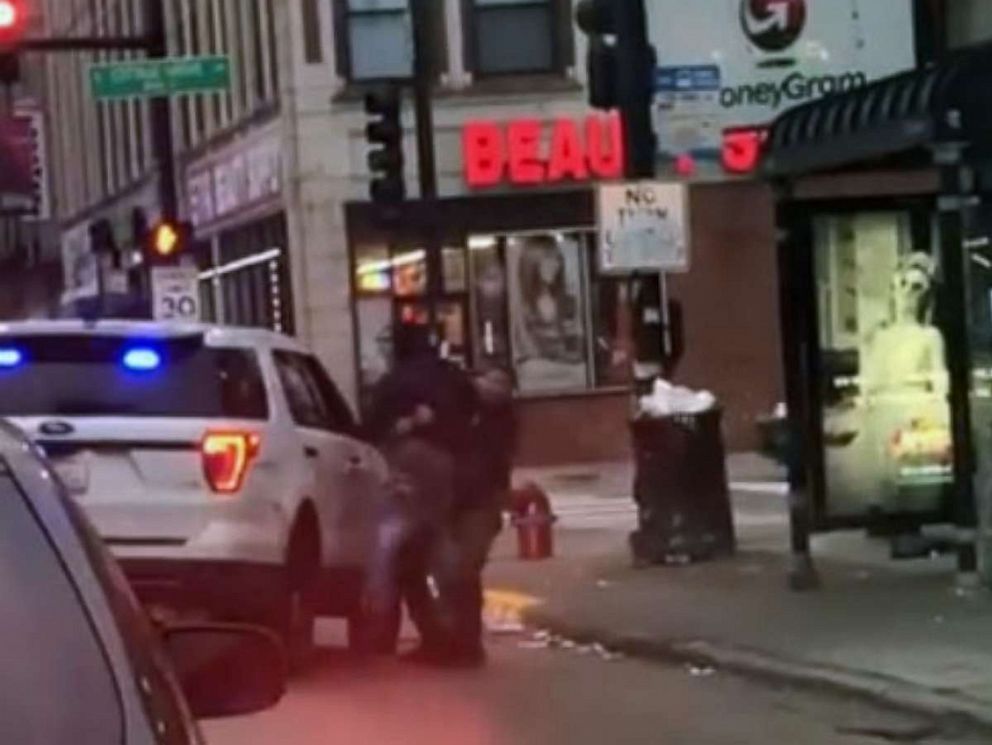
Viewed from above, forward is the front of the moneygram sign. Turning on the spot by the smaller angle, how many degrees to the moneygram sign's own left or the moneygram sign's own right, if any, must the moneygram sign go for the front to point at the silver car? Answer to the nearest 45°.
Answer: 0° — it already faces it

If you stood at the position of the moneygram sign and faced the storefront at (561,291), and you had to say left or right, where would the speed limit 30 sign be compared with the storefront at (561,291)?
left

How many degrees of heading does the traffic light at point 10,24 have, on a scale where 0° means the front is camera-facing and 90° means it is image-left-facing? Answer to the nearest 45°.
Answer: approximately 0°

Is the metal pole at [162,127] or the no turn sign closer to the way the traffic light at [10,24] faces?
the no turn sign
